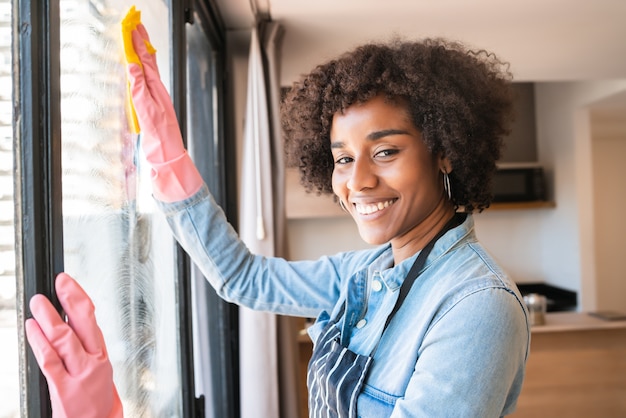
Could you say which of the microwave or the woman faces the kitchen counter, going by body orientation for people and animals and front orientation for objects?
the microwave

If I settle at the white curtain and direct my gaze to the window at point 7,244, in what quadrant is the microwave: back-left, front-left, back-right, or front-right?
back-left

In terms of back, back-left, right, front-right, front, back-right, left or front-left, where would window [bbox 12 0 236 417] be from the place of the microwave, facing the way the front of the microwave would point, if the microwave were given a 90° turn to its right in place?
left

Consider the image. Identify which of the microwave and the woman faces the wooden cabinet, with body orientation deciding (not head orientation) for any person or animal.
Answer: the microwave

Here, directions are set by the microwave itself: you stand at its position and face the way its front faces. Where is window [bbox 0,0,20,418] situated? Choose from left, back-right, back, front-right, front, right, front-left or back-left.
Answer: front

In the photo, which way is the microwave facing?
toward the camera

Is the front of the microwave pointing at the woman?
yes

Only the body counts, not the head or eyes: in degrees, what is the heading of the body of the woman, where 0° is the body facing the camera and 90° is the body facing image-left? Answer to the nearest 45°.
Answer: approximately 45°

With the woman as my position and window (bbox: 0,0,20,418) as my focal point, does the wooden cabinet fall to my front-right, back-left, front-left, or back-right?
back-right

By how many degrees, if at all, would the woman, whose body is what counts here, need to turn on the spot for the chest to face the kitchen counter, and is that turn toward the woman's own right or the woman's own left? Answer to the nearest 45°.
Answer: approximately 180°

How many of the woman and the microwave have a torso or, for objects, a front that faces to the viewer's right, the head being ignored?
0

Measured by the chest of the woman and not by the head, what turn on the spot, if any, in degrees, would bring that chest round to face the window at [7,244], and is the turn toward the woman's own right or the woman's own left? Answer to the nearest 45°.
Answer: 0° — they already face it
